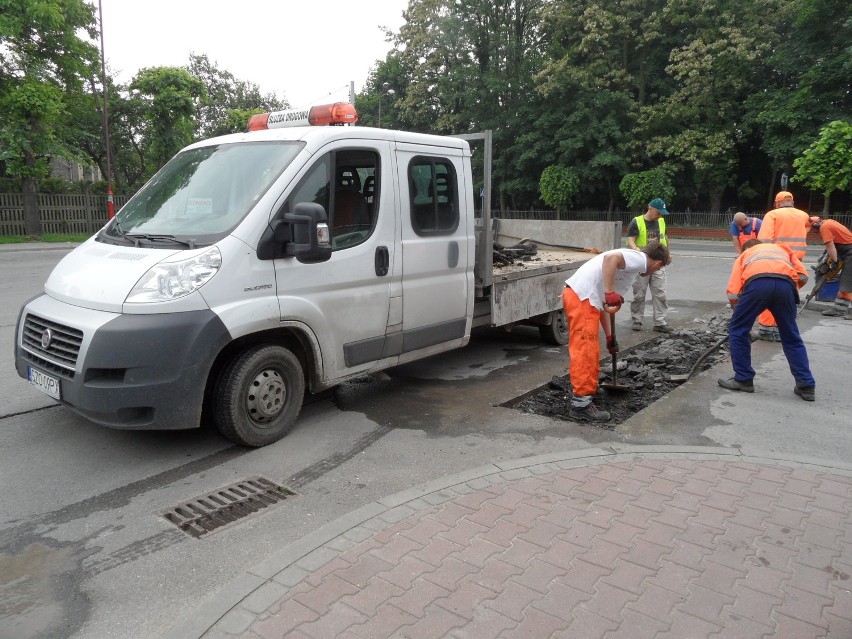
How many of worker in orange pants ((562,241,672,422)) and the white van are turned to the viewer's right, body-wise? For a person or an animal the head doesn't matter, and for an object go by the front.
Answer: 1

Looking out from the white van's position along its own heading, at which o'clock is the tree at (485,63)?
The tree is roughly at 5 o'clock from the white van.

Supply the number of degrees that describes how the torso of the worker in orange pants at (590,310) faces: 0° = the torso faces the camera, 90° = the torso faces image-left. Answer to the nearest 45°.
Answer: approximately 270°

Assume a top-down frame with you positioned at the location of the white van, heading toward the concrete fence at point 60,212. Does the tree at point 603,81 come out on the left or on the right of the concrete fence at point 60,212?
right

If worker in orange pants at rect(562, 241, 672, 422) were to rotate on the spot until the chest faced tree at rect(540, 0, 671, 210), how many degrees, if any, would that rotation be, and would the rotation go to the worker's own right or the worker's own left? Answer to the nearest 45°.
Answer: approximately 90° to the worker's own left

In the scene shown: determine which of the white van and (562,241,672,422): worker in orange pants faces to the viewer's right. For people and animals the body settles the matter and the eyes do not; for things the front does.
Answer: the worker in orange pants

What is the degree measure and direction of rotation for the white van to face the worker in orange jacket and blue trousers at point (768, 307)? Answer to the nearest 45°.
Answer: approximately 135° to its left

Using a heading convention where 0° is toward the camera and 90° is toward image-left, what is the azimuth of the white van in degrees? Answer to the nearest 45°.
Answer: approximately 45°
